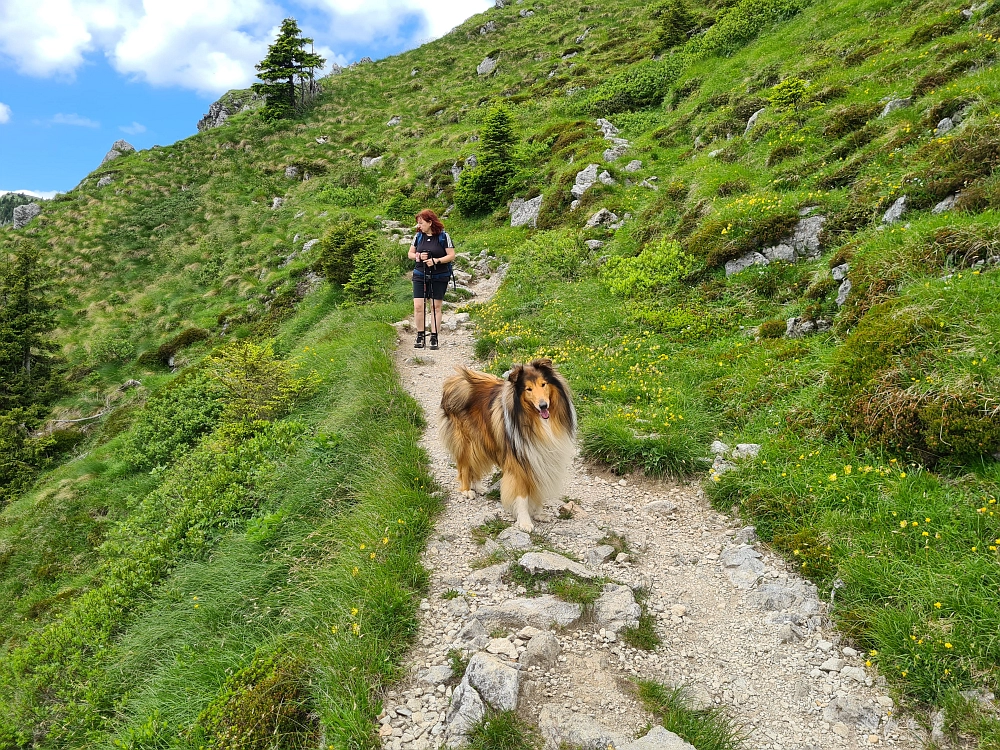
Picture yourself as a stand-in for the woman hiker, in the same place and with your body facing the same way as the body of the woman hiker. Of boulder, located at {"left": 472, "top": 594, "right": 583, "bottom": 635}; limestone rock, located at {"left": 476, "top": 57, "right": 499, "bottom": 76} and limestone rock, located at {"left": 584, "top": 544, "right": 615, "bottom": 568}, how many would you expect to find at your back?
1

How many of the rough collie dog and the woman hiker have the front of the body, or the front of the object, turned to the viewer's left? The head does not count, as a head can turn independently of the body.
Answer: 0

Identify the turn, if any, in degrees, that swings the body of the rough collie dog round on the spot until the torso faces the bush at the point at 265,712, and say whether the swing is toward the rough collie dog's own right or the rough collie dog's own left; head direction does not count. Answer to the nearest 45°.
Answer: approximately 90° to the rough collie dog's own right

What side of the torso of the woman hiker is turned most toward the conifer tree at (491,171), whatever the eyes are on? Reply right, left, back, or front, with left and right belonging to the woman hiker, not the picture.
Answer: back

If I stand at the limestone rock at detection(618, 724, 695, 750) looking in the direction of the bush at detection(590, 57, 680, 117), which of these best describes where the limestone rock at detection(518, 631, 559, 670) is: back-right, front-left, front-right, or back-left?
front-left

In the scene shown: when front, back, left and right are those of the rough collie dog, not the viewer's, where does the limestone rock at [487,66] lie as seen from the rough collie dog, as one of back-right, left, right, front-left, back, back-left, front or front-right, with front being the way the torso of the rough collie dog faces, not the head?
back-left

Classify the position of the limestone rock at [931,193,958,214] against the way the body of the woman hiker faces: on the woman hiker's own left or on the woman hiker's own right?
on the woman hiker's own left

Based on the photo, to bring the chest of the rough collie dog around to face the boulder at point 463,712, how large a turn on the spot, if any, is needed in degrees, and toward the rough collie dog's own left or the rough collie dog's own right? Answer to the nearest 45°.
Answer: approximately 45° to the rough collie dog's own right

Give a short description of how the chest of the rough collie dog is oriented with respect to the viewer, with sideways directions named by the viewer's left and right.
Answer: facing the viewer and to the right of the viewer

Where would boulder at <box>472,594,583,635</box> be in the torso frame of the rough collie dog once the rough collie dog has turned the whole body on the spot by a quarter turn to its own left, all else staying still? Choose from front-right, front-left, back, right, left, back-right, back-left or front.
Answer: back-right

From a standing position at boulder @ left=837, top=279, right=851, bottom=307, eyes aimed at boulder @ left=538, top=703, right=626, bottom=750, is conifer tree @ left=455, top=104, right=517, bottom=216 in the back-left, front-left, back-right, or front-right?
back-right

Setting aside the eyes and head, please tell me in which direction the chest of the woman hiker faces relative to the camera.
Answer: toward the camera

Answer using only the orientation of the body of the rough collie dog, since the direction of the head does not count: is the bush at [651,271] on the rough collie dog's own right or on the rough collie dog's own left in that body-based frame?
on the rough collie dog's own left

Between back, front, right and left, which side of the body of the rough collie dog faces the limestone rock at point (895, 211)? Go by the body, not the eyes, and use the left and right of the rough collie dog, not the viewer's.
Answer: left
